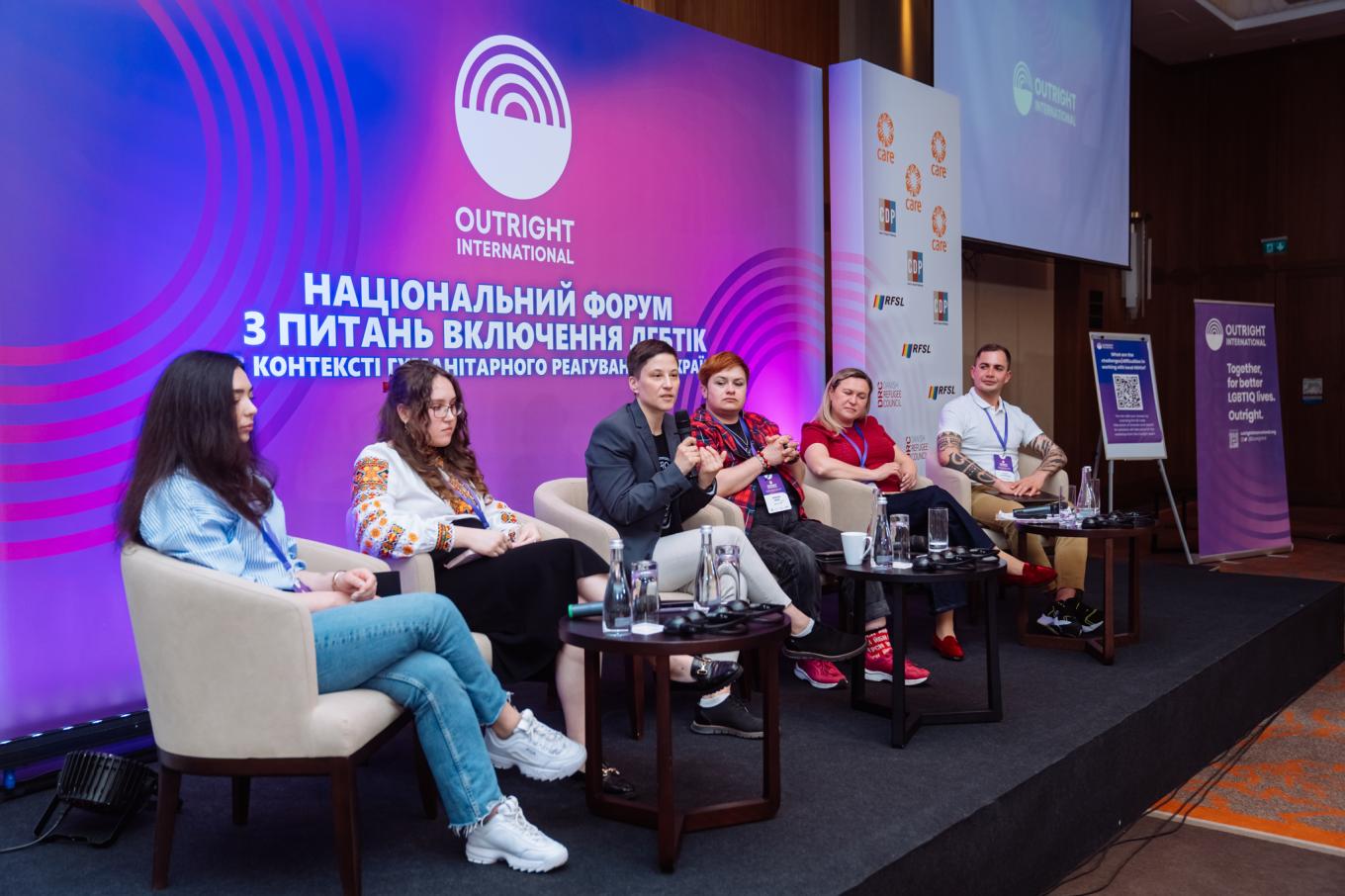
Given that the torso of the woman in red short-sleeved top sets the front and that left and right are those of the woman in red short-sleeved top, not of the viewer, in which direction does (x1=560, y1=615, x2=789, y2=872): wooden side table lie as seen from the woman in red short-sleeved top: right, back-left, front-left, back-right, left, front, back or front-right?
front-right

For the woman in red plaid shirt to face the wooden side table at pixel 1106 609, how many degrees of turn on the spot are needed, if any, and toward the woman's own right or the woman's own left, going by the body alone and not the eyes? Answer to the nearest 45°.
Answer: approximately 45° to the woman's own left

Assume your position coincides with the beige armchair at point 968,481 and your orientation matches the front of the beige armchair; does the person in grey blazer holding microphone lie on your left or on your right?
on your right

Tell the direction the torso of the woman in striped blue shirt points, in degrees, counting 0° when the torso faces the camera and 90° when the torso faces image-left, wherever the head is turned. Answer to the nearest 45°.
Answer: approximately 270°

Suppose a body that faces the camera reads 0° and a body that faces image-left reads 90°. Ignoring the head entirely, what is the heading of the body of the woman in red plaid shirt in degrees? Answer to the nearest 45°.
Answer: approximately 315°

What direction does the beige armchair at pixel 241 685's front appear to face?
to the viewer's right

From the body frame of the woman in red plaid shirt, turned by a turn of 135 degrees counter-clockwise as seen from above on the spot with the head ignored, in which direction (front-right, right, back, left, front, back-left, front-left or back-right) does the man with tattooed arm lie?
front-right

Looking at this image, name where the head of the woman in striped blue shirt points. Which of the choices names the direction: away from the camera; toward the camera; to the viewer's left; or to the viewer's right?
to the viewer's right

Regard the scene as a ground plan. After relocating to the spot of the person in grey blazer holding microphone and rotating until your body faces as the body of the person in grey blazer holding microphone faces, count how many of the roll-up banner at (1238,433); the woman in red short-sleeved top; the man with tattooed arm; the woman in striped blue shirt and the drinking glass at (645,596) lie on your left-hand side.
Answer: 3

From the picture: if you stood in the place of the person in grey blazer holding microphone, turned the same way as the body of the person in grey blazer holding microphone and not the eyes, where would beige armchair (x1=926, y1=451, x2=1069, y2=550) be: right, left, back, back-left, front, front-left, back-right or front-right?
left

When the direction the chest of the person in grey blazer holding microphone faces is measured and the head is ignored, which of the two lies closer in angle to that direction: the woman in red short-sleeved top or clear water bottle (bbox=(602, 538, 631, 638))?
the clear water bottle
